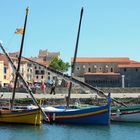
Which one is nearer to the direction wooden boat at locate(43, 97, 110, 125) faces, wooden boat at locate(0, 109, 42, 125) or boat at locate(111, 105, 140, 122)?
the boat

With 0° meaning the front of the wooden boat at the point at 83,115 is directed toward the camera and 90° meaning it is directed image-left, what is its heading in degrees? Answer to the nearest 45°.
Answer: approximately 270°

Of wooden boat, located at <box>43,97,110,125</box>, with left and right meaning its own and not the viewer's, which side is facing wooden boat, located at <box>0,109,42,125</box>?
back

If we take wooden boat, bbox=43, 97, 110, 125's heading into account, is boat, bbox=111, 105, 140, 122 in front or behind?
in front
